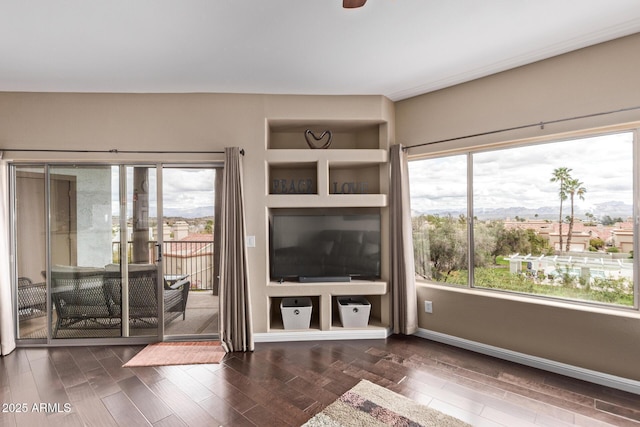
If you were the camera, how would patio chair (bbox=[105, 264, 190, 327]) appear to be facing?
facing away from the viewer and to the right of the viewer

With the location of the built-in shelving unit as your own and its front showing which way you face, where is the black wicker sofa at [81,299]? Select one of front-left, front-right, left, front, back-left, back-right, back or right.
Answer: right

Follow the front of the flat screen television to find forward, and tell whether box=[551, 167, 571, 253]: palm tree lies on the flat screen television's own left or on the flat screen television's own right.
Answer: on the flat screen television's own left

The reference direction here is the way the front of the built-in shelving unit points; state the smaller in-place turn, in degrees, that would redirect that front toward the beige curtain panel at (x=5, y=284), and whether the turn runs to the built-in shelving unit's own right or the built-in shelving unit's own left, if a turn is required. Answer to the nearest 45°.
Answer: approximately 90° to the built-in shelving unit's own right

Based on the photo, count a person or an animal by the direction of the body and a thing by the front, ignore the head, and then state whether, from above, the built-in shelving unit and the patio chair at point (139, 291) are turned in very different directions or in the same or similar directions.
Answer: very different directions

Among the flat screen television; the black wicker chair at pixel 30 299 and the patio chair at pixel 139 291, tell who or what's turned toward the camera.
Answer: the flat screen television

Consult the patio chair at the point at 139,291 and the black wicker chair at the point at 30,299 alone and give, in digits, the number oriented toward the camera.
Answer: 0

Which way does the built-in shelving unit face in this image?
toward the camera

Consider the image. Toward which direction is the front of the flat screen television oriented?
toward the camera

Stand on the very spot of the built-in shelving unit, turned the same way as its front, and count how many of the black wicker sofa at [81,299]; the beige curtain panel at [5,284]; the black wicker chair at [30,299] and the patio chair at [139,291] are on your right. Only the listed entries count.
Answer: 4

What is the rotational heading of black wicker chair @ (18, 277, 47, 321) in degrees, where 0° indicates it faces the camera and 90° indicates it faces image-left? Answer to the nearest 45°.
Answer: approximately 270°

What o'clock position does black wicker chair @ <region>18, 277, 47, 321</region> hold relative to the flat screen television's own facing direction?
The black wicker chair is roughly at 3 o'clock from the flat screen television.

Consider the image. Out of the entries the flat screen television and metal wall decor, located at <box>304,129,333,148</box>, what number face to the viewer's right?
0

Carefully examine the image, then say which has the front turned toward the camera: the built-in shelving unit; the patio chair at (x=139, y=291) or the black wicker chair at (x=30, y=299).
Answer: the built-in shelving unit

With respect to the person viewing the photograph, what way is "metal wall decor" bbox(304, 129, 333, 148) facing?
facing the viewer
